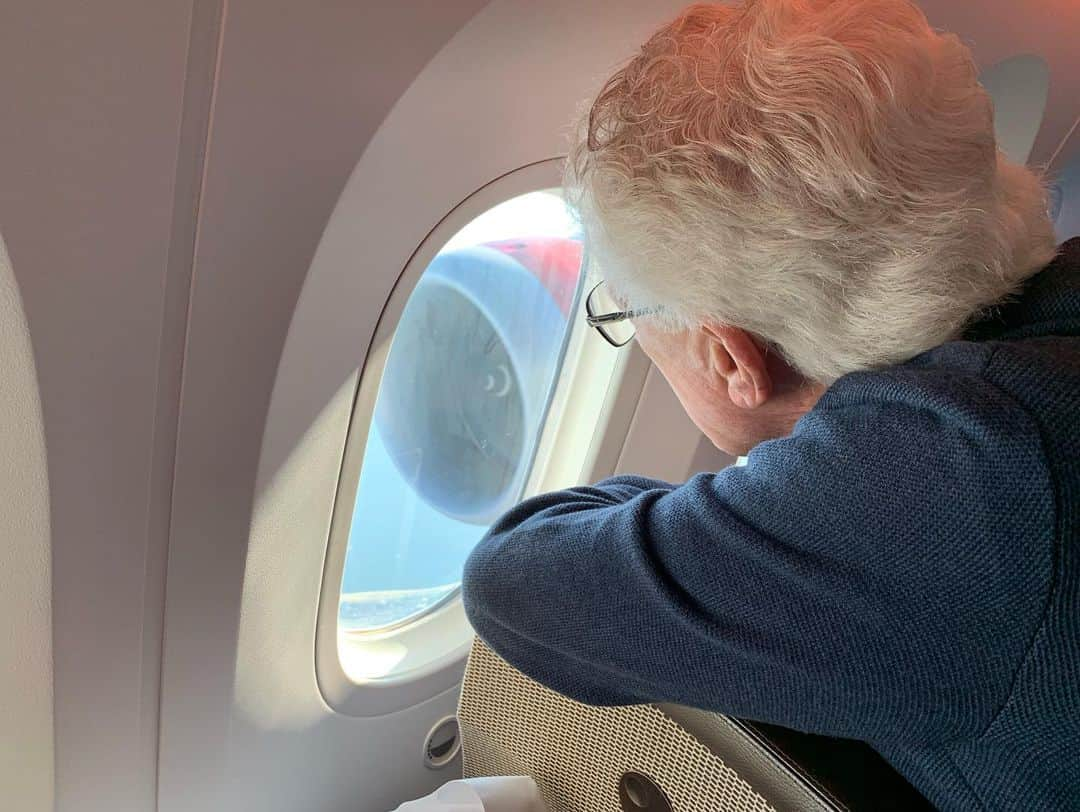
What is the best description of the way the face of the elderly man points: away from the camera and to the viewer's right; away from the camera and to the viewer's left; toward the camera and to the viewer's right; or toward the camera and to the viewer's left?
away from the camera and to the viewer's left

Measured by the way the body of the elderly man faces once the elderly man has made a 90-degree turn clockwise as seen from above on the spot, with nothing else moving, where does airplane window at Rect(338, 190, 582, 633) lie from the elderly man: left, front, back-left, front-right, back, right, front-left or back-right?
left

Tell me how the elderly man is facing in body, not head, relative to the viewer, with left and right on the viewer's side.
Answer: facing away from the viewer and to the left of the viewer
